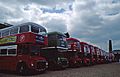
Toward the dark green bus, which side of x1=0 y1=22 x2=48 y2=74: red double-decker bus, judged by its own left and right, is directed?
left

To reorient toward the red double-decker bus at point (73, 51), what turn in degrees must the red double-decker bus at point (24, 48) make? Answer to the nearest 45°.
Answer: approximately 90° to its left
